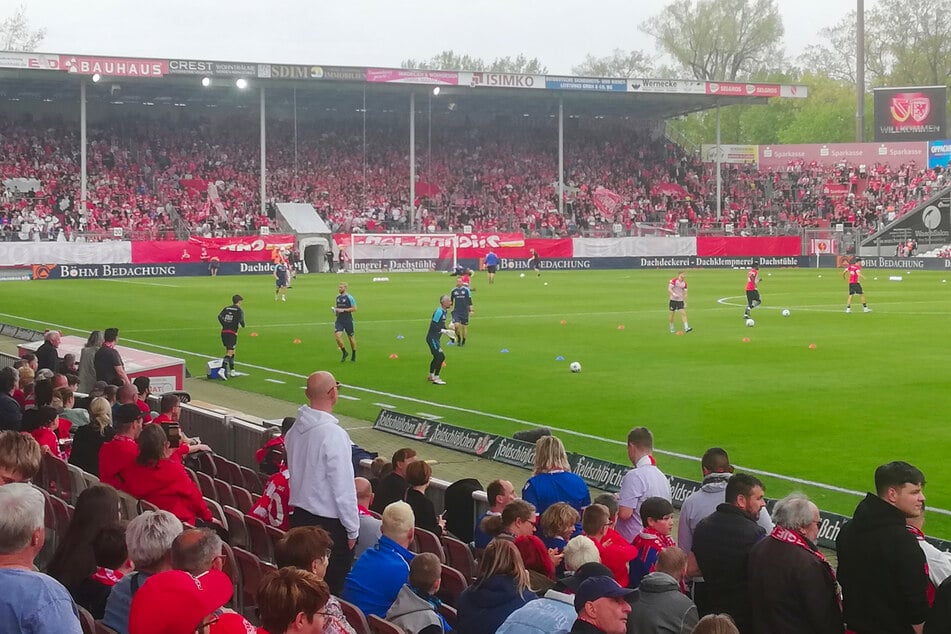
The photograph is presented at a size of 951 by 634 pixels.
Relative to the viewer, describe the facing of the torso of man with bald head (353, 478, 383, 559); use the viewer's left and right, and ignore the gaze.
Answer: facing away from the viewer and to the right of the viewer

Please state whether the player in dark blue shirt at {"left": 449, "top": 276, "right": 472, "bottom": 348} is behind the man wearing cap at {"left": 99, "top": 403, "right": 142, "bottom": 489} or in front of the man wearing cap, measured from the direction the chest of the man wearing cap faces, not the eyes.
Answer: in front

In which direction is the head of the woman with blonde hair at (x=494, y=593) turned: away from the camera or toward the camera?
away from the camera

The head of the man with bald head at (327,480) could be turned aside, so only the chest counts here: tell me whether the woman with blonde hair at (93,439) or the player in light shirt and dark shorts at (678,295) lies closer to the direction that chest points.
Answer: the player in light shirt and dark shorts

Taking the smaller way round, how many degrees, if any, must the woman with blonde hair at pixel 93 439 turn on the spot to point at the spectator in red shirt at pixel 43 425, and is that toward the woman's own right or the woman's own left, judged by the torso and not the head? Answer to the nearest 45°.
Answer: approximately 90° to the woman's own left

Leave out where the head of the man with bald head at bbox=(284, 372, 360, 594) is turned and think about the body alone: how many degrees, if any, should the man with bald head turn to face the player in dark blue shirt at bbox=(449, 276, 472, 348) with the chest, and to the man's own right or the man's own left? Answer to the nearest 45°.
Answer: approximately 45° to the man's own left

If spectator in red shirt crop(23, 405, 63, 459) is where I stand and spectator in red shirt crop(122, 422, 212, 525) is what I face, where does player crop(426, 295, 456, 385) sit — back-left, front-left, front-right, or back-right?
back-left

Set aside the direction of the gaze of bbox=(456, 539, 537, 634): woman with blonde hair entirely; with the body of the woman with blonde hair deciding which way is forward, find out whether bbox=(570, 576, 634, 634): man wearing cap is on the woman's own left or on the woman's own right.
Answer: on the woman's own right

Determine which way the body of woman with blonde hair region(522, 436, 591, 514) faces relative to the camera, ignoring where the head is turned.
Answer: away from the camera

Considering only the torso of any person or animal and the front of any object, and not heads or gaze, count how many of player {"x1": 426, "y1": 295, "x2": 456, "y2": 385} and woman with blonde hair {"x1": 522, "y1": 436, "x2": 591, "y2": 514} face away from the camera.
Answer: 1
